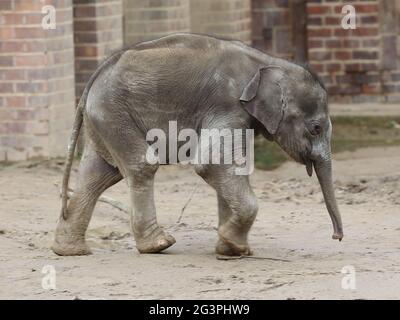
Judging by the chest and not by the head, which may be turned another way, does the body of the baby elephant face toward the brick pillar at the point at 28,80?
no

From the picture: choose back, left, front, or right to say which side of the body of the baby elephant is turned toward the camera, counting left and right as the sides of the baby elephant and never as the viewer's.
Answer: right
